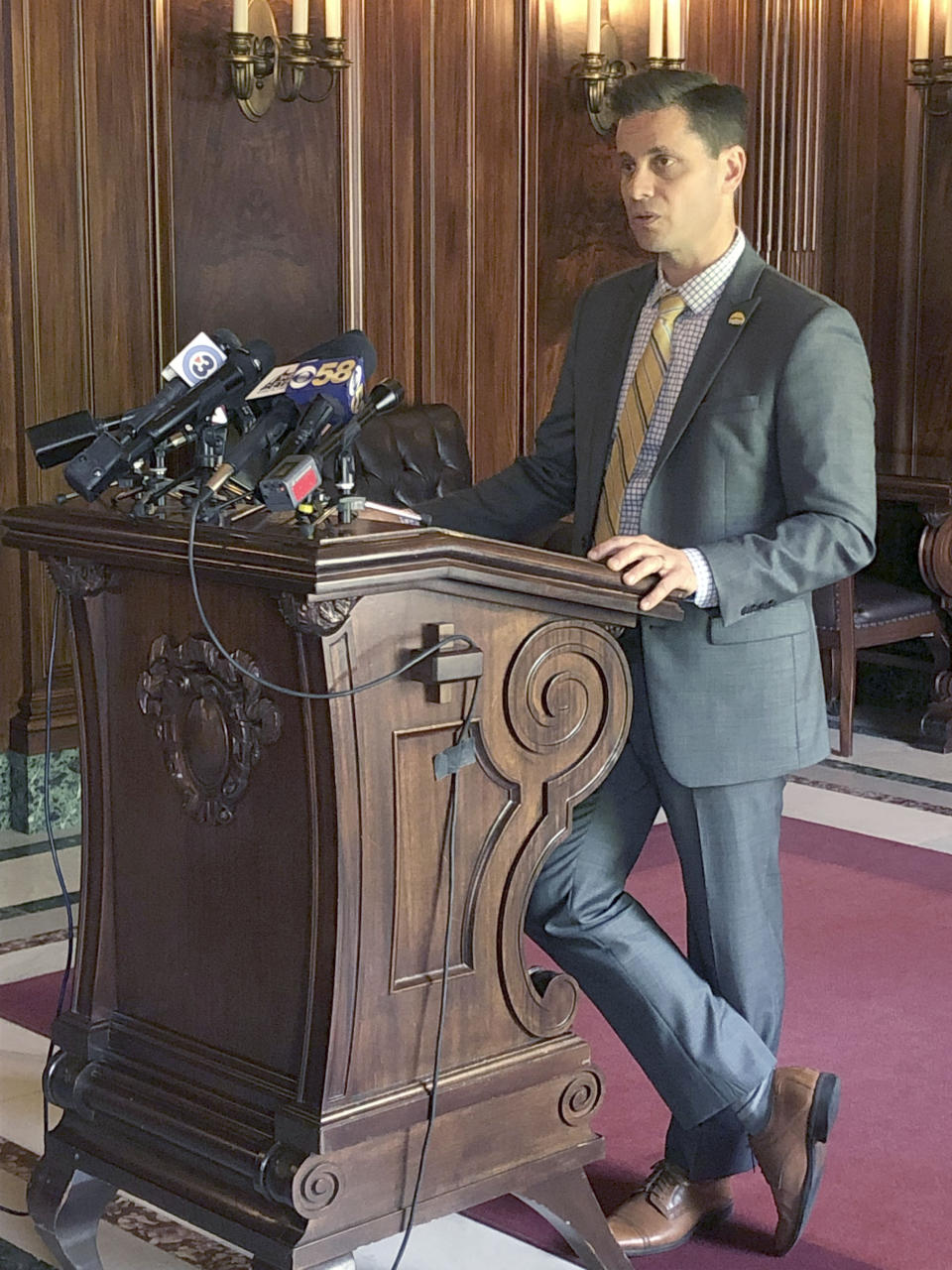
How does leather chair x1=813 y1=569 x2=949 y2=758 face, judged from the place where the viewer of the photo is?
facing away from the viewer and to the right of the viewer

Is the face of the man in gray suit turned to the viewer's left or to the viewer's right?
to the viewer's left

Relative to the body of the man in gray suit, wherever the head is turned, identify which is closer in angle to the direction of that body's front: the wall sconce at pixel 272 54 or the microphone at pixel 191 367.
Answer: the microphone

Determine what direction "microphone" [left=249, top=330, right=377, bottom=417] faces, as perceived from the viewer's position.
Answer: facing away from the viewer and to the right of the viewer

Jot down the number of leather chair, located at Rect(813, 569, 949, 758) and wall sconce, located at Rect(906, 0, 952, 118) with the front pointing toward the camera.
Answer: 1

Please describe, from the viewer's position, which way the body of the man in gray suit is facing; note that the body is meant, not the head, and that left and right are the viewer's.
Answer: facing the viewer and to the left of the viewer

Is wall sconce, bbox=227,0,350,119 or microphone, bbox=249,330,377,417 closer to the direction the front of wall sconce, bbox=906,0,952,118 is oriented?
the microphone

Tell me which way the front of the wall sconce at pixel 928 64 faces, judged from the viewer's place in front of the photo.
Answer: facing the viewer
